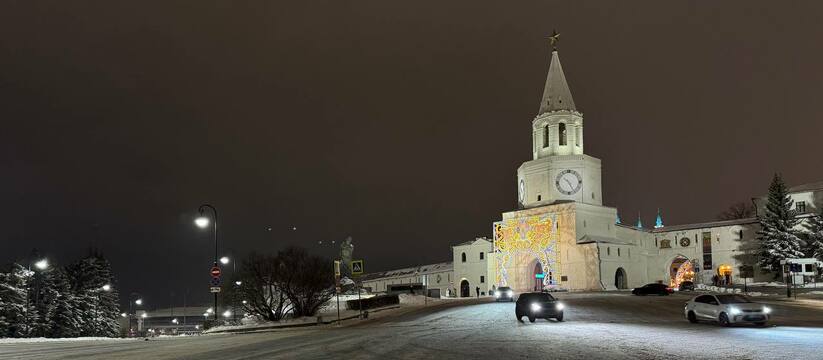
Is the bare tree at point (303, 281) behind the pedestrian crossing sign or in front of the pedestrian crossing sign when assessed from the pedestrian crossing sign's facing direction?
behind

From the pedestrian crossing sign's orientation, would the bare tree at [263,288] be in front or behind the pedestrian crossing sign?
behind

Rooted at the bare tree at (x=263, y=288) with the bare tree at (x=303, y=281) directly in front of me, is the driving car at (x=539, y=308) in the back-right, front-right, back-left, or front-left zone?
front-right

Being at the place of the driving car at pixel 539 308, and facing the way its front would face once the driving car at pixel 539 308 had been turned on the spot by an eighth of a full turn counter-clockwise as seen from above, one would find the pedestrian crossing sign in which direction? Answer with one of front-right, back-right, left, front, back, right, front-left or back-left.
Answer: back

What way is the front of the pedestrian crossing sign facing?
toward the camera

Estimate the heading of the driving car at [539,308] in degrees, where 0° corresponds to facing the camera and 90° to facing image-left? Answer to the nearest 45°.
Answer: approximately 315°

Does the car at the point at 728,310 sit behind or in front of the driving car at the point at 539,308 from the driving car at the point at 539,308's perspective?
in front
